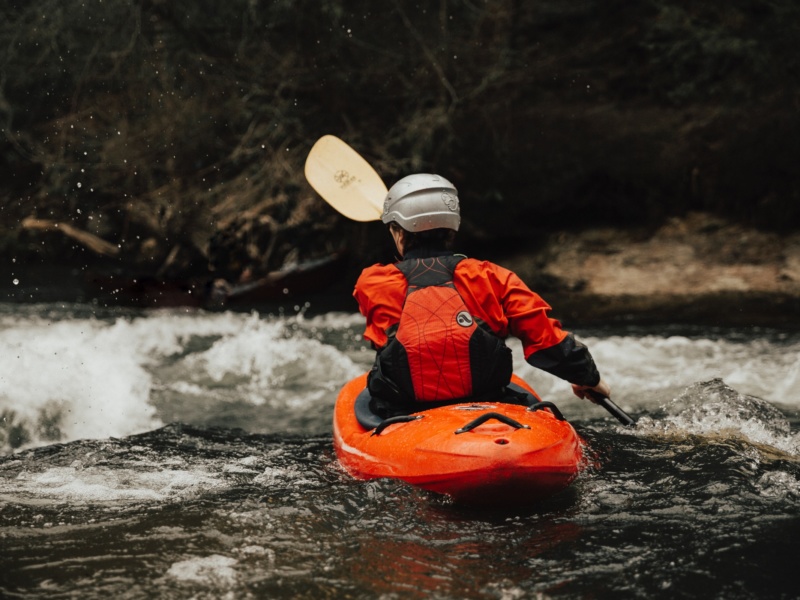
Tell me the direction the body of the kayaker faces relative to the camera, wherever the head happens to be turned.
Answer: away from the camera
